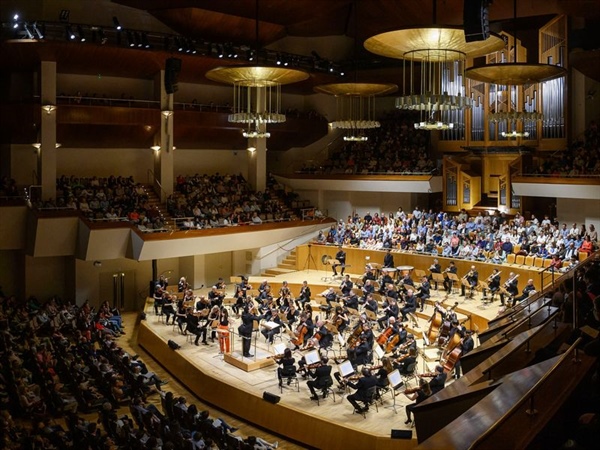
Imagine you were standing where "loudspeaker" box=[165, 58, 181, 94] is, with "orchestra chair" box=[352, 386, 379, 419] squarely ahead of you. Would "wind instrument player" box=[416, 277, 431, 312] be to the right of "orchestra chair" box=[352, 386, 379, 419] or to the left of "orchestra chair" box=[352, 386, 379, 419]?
left

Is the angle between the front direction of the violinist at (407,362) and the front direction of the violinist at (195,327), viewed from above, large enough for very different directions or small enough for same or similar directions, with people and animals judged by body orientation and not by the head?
very different directions

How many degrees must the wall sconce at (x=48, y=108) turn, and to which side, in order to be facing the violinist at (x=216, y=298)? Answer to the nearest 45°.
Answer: approximately 45° to its left

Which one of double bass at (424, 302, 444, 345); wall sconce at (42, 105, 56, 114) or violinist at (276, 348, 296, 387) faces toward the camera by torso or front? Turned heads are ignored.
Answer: the wall sconce

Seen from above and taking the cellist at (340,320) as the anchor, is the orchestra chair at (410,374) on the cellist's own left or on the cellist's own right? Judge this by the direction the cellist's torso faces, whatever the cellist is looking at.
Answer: on the cellist's own left

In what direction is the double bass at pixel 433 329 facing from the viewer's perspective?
to the viewer's left

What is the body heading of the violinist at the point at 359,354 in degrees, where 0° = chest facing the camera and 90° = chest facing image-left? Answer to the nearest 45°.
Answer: approximately 90°

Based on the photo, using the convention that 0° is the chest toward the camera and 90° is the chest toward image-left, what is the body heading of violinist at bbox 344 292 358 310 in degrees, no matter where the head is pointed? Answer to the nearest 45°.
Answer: approximately 45°

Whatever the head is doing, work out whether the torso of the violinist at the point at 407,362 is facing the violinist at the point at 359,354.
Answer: yes

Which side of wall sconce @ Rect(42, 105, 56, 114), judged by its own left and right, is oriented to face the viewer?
front

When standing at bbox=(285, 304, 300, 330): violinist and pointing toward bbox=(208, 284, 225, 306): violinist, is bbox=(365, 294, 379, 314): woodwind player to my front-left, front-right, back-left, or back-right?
back-right

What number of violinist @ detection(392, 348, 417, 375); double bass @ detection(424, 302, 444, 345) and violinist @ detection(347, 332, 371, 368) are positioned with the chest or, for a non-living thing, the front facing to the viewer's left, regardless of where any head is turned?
3

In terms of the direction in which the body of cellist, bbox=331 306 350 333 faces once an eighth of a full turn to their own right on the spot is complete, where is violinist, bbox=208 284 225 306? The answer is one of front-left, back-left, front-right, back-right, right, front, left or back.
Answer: front-right
